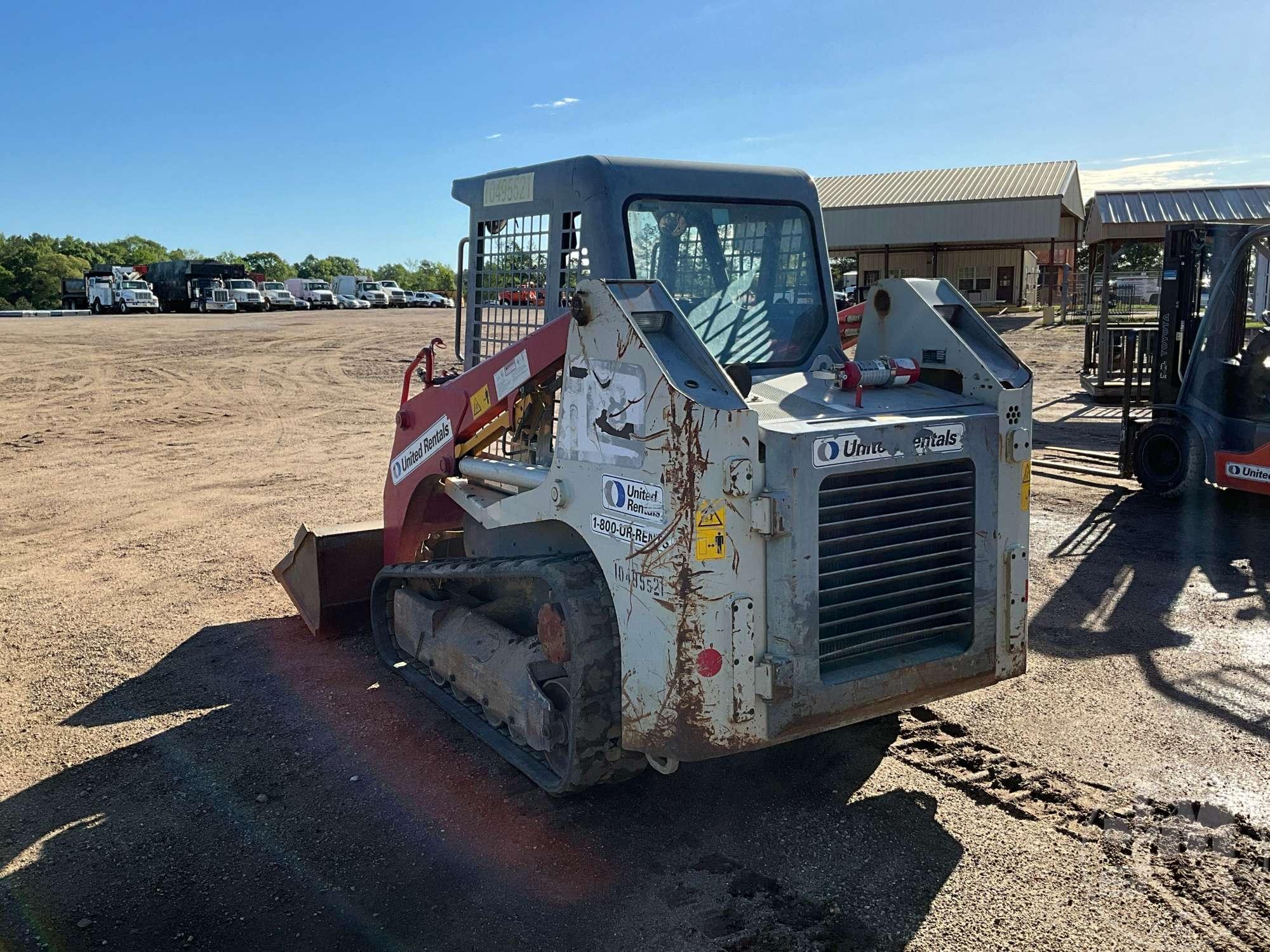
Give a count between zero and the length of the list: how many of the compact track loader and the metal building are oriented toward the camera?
1

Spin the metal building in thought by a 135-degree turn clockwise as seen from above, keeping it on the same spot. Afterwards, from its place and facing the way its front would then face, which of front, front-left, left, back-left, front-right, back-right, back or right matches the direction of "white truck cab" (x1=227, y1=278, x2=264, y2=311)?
front-left

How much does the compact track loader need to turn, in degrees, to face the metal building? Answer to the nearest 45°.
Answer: approximately 45° to its right

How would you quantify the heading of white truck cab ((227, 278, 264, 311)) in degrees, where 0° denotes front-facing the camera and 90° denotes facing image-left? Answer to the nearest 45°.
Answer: approximately 315°

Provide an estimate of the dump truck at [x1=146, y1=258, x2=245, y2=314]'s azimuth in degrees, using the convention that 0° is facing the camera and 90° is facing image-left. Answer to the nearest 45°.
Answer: approximately 315°

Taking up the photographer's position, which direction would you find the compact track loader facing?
facing away from the viewer and to the left of the viewer

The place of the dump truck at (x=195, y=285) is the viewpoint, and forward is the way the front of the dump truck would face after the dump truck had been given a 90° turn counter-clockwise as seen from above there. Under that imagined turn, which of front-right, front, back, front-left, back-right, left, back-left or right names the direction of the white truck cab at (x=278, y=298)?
front

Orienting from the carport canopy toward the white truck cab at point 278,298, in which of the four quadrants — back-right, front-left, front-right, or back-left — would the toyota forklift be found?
back-left

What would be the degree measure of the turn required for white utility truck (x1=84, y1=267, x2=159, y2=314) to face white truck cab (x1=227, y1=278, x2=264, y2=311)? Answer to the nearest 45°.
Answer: approximately 45° to its left

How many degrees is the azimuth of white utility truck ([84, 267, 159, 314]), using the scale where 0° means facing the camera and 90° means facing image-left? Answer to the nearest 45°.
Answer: approximately 315°

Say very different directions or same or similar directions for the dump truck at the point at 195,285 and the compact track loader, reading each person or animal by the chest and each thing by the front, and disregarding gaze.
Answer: very different directions

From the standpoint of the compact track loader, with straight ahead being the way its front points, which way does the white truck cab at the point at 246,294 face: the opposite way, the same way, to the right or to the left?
the opposite way

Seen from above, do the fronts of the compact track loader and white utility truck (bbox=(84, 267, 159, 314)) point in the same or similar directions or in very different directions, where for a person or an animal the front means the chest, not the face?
very different directions

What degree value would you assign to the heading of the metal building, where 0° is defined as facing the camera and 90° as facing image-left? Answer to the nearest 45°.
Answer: approximately 0°

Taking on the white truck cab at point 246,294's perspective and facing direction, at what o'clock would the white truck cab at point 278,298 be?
the white truck cab at point 278,298 is roughly at 8 o'clock from the white truck cab at point 246,294.

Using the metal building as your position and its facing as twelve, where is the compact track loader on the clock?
The compact track loader is roughly at 12 o'clock from the metal building.
